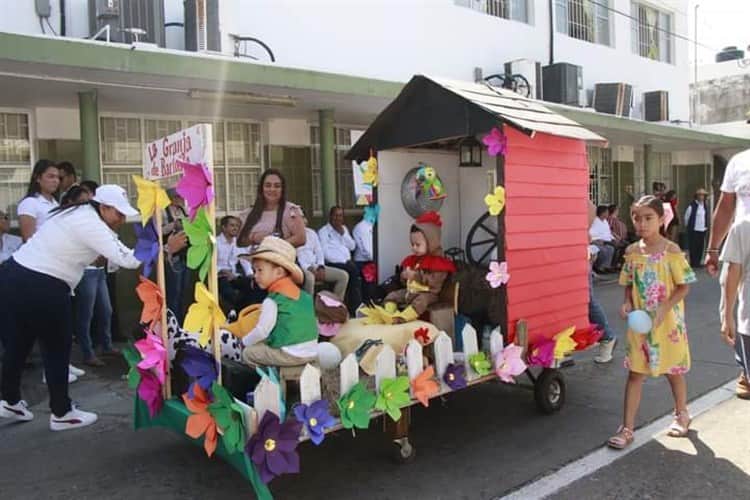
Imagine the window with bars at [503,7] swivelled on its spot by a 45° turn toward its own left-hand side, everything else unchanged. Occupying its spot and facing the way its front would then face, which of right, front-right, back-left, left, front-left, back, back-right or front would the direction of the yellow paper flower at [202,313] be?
right

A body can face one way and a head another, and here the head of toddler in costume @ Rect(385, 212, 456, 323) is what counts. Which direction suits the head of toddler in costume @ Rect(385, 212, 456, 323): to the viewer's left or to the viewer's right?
to the viewer's left

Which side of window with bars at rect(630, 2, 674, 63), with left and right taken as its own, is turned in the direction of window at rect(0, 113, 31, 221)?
right

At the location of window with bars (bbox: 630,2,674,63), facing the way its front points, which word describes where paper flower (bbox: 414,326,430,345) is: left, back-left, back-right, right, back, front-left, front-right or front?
front-right

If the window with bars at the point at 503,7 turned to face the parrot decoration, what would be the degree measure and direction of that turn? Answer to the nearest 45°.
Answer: approximately 45° to its right

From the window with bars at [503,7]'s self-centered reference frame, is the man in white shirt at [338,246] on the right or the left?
on its right

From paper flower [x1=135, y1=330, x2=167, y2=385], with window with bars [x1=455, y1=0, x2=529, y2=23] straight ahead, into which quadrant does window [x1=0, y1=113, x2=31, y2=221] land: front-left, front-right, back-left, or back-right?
front-left

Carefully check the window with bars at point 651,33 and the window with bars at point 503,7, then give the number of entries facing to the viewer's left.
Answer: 0

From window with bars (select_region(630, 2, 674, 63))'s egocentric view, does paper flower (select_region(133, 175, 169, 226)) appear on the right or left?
on its right

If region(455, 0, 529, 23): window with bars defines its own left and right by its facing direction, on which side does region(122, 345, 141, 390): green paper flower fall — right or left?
on its right

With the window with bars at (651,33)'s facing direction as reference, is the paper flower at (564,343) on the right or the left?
on its right

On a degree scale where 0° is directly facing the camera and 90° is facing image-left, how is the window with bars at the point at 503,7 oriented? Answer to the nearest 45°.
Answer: approximately 315°

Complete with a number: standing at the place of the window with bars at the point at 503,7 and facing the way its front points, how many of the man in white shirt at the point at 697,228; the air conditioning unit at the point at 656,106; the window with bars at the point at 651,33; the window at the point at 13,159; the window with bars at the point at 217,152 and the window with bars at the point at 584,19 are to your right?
2

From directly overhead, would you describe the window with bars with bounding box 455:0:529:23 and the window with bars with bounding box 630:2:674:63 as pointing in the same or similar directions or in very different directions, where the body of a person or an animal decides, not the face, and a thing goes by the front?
same or similar directions

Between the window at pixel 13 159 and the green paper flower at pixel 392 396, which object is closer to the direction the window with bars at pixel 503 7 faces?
the green paper flower
